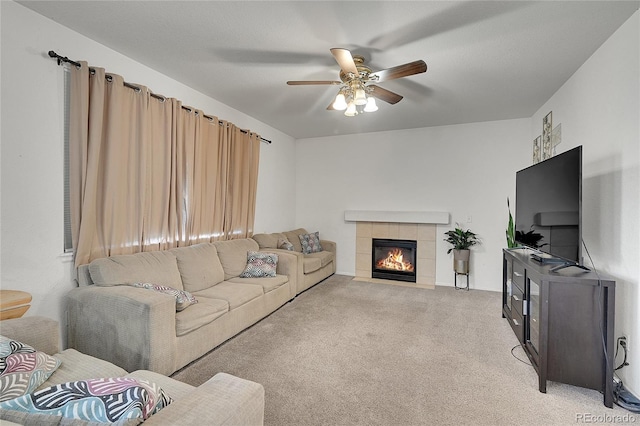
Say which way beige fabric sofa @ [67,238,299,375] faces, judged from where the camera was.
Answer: facing the viewer and to the right of the viewer

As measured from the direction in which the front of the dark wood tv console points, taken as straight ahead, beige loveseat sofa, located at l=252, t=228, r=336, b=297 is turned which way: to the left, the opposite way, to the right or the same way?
the opposite way

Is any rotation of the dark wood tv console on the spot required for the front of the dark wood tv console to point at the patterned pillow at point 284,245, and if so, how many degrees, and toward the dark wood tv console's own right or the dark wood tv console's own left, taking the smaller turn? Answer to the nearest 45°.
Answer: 0° — it already faces it

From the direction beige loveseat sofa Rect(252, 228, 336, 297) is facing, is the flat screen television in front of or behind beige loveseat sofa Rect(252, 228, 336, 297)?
in front

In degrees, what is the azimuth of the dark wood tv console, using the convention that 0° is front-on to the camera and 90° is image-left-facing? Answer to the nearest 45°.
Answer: approximately 90°

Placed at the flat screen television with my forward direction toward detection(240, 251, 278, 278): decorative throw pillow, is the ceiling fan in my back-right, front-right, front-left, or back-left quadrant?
front-left

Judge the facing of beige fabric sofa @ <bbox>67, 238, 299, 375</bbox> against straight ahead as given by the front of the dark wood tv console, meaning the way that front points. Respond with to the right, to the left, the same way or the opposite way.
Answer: the opposite way

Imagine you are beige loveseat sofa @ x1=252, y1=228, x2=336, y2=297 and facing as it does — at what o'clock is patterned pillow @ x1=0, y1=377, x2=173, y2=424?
The patterned pillow is roughly at 2 o'clock from the beige loveseat sofa.

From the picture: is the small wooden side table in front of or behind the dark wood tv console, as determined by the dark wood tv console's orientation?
in front

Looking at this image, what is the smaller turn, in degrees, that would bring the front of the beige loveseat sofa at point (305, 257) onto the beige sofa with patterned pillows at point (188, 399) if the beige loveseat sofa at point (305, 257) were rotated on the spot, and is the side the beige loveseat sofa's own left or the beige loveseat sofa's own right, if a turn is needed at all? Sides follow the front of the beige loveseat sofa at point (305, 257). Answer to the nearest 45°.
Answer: approximately 45° to the beige loveseat sofa's own right

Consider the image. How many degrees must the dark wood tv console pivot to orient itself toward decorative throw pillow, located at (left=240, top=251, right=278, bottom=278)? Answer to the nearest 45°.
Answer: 0° — it already faces it

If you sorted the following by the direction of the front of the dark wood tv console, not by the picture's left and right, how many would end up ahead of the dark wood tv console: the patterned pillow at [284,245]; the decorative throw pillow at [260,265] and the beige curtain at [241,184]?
3

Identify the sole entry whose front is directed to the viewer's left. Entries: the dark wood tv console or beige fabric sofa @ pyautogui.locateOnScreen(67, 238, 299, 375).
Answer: the dark wood tv console

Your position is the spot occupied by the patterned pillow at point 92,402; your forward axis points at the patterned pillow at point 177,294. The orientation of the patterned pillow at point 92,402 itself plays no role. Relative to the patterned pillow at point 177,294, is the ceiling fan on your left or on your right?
right
